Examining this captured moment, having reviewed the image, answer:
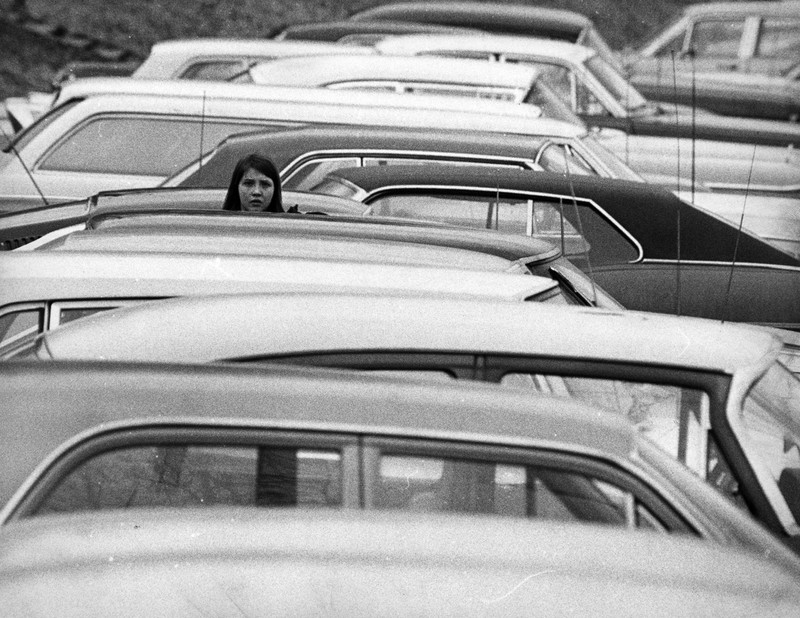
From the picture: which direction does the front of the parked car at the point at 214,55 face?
to the viewer's right

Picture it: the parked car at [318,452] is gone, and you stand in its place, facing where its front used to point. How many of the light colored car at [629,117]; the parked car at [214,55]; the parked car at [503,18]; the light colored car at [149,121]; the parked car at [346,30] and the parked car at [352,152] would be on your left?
6

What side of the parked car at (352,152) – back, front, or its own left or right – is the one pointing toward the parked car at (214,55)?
left

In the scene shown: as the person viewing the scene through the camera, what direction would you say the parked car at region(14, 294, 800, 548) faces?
facing to the right of the viewer

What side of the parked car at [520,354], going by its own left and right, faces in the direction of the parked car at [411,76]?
left

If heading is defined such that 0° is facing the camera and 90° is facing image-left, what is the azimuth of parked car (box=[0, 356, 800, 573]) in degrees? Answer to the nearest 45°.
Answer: approximately 270°

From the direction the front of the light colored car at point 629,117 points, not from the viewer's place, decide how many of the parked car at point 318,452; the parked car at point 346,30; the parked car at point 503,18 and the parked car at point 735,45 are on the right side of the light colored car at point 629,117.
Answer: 1

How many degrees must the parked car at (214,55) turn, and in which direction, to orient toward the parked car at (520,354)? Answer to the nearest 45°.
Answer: approximately 90° to its right

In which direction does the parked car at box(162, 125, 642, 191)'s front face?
to the viewer's right

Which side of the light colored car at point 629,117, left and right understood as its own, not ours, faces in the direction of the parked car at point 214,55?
back

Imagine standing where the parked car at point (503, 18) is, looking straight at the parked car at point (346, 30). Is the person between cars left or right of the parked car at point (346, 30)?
left

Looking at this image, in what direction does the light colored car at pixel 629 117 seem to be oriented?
to the viewer's right

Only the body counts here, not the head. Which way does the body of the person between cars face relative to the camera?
toward the camera
